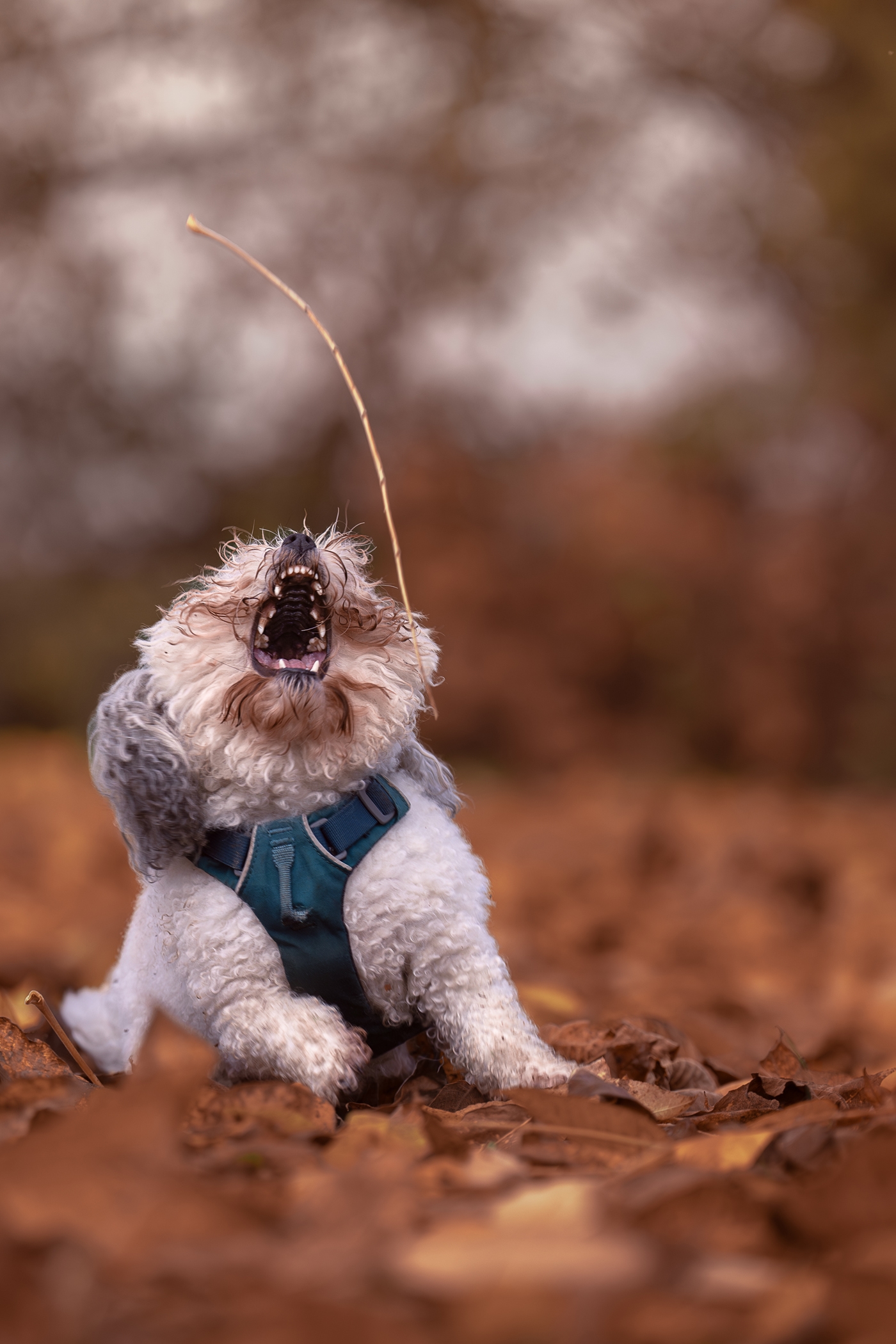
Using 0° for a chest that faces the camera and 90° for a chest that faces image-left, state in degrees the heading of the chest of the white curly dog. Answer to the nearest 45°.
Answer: approximately 0°
